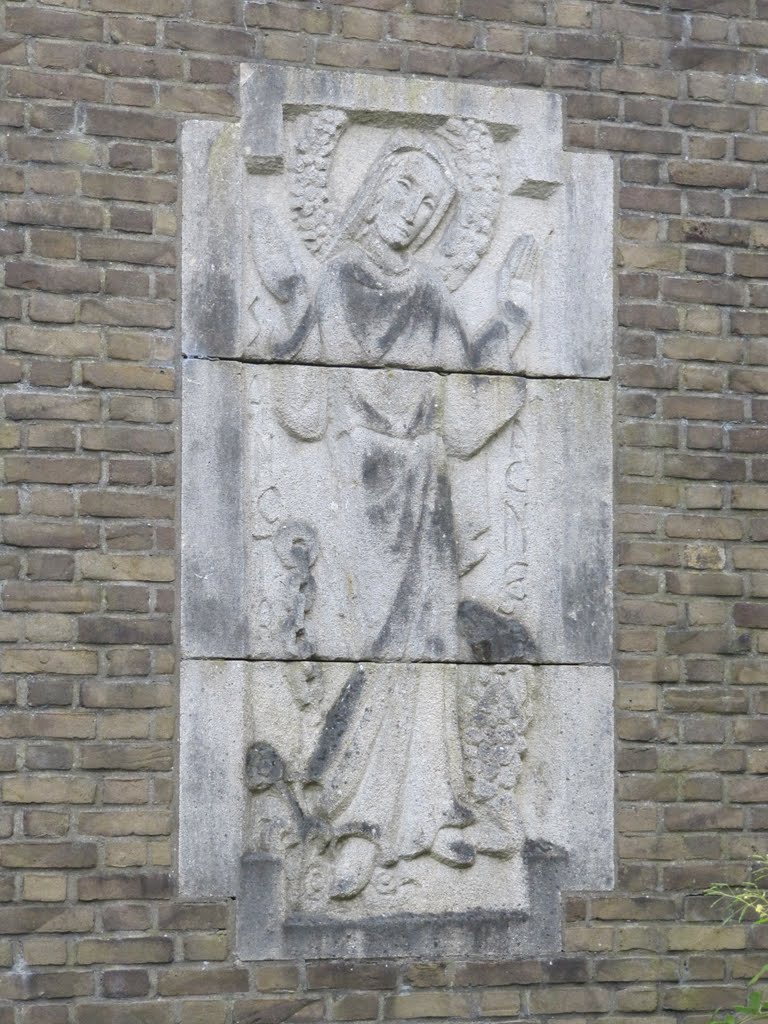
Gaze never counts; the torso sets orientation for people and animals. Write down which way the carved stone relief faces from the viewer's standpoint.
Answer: facing the viewer
